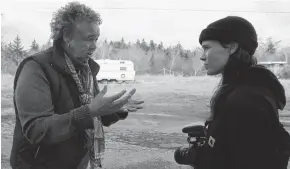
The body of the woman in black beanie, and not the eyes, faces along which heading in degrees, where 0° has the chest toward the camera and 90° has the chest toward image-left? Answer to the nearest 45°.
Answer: approximately 90°

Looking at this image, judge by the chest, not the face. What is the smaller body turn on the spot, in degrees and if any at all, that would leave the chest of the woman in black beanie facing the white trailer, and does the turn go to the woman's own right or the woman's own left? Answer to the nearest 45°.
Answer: approximately 45° to the woman's own right

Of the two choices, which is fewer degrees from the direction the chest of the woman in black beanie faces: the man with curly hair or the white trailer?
the man with curly hair

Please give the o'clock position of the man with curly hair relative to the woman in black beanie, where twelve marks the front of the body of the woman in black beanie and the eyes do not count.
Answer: The man with curly hair is roughly at 12 o'clock from the woman in black beanie.

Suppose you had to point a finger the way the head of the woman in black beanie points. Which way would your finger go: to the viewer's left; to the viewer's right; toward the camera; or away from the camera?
to the viewer's left
